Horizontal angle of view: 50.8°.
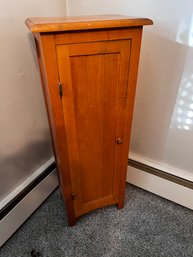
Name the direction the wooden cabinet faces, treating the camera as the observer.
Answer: facing the viewer and to the right of the viewer
